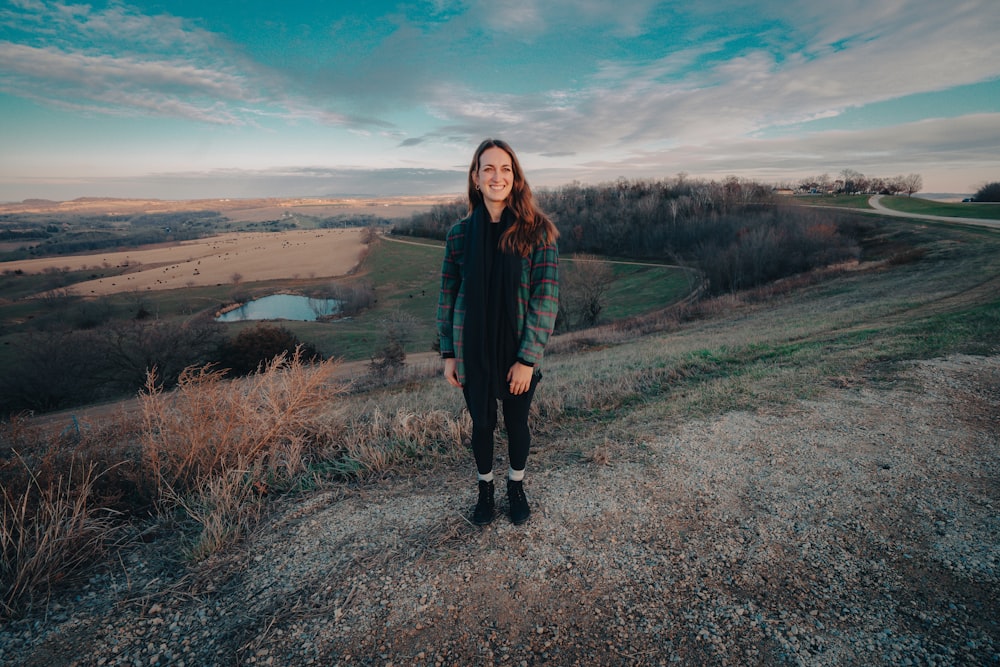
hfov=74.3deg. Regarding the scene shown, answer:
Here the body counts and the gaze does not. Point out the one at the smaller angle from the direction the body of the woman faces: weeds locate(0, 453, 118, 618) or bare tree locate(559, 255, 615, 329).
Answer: the weeds

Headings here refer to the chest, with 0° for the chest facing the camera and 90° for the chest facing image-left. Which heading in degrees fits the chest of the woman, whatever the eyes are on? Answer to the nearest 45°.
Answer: approximately 0°

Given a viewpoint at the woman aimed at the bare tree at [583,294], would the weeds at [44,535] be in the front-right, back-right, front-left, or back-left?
back-left

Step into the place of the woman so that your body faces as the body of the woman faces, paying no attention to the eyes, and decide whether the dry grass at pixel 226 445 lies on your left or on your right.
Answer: on your right

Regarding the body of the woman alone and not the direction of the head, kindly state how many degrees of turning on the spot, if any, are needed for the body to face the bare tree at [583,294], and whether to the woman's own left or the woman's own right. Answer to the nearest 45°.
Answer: approximately 180°

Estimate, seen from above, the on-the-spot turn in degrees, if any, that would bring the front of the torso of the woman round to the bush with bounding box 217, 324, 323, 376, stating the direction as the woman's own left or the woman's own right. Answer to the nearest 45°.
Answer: approximately 135° to the woman's own right

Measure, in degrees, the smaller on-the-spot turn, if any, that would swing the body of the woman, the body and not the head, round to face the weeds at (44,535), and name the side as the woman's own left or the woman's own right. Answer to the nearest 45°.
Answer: approximately 90° to the woman's own right
